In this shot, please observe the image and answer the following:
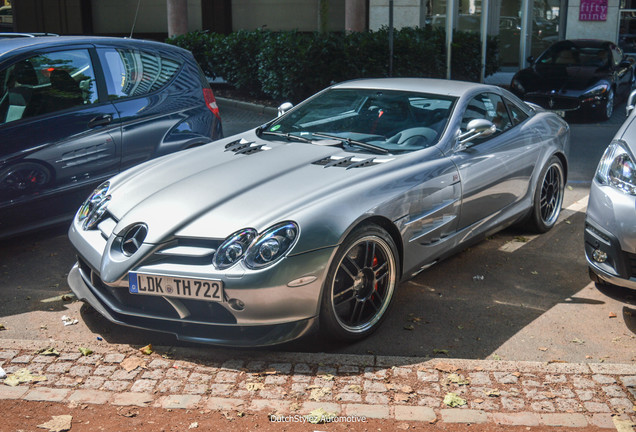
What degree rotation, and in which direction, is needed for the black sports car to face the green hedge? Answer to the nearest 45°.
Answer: approximately 45° to its right

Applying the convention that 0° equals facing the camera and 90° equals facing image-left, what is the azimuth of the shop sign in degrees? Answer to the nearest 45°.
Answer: approximately 0°

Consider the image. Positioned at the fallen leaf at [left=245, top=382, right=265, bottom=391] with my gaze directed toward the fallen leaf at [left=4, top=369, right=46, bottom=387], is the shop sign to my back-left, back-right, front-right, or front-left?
back-right

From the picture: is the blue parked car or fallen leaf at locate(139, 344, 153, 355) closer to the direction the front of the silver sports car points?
the fallen leaf

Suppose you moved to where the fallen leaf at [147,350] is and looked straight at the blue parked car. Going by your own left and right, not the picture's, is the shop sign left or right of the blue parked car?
right

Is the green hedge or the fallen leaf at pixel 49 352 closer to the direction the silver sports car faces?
the fallen leaf

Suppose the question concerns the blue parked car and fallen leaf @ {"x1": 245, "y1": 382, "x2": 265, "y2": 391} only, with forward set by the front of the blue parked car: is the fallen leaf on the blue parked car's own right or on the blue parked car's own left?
on the blue parked car's own left

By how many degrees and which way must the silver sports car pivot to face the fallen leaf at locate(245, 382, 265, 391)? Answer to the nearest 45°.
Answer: approximately 45° to its left

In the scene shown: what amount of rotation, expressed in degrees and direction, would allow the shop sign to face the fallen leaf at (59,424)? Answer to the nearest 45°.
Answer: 0° — it already faces it

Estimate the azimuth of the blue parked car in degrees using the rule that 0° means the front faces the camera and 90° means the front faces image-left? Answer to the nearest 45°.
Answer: approximately 45°

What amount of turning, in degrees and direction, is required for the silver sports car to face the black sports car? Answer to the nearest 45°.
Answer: approximately 180°

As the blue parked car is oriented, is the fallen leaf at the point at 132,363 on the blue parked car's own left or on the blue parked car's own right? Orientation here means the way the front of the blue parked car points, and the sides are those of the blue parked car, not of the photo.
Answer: on the blue parked car's own left
